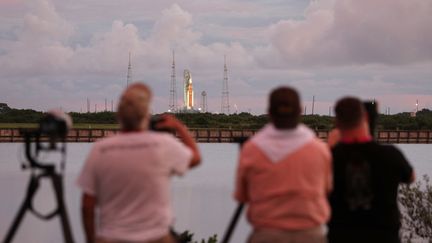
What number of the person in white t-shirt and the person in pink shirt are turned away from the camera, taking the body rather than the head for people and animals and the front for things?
2

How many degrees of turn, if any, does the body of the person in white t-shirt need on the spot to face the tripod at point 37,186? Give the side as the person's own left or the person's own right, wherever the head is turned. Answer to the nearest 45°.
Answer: approximately 45° to the person's own left

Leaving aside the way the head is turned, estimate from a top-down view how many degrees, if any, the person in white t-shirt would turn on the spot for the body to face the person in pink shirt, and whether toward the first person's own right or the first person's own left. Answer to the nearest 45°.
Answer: approximately 90° to the first person's own right

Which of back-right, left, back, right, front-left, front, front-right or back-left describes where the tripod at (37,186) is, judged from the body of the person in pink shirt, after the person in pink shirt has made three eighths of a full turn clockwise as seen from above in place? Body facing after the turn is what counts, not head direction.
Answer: back-right

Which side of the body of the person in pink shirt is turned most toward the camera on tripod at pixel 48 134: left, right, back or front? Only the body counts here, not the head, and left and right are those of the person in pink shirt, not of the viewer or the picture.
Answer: left

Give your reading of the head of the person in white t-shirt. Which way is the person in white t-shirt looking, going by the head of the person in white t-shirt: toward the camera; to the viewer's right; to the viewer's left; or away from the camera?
away from the camera

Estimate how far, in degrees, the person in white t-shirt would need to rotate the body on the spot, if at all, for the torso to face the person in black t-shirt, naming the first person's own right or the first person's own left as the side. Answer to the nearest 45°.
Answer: approximately 90° to the first person's own right

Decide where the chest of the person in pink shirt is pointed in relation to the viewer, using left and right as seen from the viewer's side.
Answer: facing away from the viewer

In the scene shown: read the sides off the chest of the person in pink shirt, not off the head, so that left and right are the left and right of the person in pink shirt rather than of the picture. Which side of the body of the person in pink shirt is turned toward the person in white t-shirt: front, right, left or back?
left

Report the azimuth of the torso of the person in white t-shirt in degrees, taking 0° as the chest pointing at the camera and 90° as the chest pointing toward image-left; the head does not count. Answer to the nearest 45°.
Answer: approximately 180°

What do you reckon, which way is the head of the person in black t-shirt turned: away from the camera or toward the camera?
away from the camera

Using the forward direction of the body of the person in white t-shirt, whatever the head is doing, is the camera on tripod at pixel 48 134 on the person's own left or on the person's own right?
on the person's own left

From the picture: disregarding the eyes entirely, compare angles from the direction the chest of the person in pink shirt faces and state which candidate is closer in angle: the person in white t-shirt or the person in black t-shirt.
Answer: the person in black t-shirt
